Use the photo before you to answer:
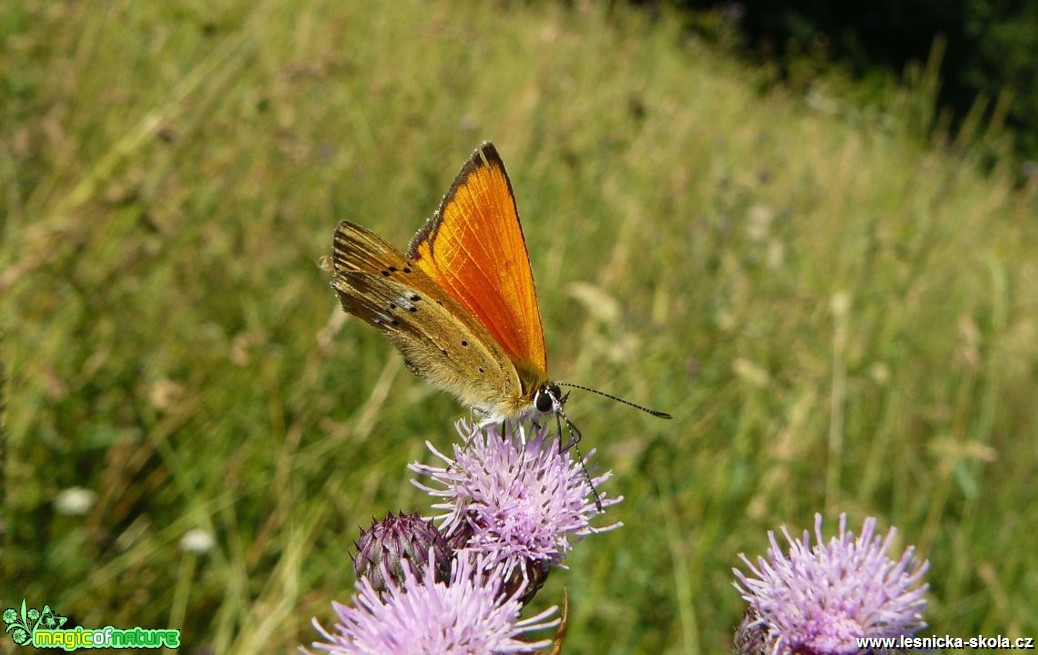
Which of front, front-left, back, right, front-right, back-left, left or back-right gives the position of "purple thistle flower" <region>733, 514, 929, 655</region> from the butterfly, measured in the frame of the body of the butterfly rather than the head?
front-right

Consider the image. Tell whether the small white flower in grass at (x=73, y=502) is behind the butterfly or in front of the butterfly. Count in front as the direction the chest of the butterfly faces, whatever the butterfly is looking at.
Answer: behind

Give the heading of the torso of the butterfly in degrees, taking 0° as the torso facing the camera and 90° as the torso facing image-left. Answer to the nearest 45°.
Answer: approximately 270°

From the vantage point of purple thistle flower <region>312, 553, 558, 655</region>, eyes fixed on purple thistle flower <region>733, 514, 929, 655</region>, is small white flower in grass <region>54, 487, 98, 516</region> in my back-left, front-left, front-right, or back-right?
back-left

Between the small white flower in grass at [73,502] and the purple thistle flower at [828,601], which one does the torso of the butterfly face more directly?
the purple thistle flower
